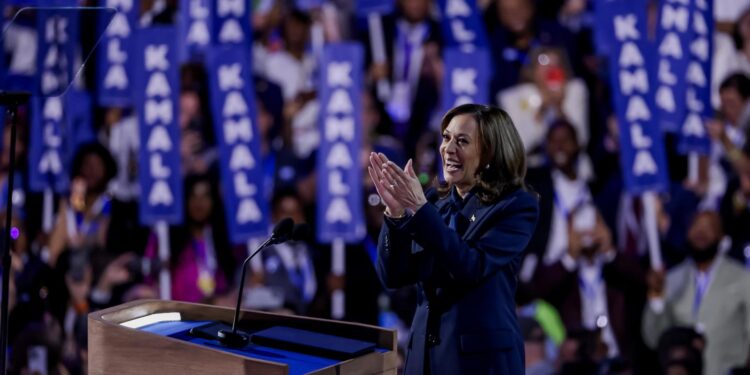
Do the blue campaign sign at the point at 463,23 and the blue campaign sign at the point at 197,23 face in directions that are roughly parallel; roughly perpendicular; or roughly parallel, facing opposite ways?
roughly parallel

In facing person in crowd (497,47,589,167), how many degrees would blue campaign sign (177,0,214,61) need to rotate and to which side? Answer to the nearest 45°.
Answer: approximately 90° to its left

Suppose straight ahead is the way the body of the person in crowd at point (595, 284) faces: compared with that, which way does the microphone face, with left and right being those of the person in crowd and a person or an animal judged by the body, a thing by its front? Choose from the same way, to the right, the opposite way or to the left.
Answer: to the left

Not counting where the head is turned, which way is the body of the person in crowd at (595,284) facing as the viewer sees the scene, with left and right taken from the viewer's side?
facing the viewer

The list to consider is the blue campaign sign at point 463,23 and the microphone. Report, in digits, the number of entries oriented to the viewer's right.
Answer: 1

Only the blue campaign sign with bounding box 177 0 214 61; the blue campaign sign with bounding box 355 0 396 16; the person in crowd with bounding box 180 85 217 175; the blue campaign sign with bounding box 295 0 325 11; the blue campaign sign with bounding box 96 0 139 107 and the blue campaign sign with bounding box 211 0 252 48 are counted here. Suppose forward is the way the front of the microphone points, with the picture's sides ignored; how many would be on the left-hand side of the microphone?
6

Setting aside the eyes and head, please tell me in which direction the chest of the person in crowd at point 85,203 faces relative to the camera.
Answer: toward the camera

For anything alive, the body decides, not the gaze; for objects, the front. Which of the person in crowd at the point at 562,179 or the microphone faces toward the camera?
the person in crowd

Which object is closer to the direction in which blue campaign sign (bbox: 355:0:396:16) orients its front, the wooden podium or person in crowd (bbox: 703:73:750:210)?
the wooden podium

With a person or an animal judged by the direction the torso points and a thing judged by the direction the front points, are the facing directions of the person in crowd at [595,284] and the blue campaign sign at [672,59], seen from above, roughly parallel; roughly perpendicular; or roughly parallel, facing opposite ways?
roughly parallel

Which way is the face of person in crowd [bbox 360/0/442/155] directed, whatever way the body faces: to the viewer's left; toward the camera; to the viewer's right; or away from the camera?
toward the camera

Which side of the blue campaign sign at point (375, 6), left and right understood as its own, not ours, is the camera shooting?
front

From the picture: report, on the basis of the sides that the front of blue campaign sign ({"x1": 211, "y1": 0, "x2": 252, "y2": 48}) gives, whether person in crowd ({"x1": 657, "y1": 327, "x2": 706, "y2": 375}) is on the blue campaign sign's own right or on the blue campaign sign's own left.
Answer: on the blue campaign sign's own left

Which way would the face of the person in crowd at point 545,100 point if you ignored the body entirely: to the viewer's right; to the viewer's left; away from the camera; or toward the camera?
toward the camera

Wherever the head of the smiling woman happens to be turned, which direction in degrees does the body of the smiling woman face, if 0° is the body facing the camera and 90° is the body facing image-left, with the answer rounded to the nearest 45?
approximately 45°
